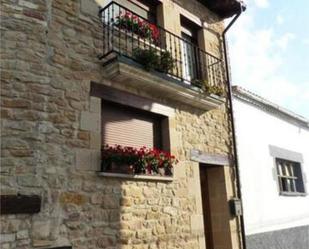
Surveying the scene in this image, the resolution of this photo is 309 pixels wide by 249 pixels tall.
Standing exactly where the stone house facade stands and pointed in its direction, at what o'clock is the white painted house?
The white painted house is roughly at 9 o'clock from the stone house facade.
